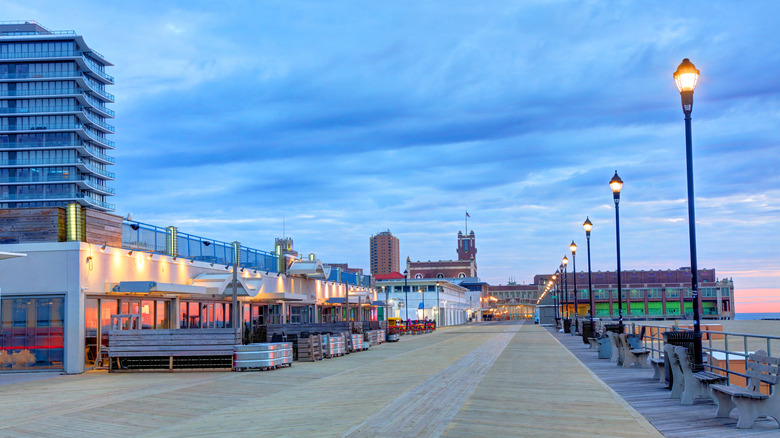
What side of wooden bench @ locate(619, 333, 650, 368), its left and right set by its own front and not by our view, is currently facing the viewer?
right

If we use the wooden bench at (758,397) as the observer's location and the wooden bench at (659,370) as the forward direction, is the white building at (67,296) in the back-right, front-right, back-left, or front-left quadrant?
front-left

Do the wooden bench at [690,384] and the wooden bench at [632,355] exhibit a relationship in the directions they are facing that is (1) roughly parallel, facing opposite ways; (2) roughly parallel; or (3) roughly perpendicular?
roughly parallel

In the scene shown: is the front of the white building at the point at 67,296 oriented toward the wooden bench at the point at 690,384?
yes

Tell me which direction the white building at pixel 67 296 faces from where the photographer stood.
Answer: facing the viewer and to the right of the viewer

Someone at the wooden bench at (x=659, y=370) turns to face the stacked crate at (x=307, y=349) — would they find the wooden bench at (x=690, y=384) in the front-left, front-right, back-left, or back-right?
back-left

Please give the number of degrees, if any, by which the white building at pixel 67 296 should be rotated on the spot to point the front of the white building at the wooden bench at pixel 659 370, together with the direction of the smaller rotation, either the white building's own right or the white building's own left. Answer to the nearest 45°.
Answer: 0° — it already faces it

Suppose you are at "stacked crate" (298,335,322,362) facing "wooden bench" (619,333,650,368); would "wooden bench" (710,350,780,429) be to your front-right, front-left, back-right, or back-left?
front-right
